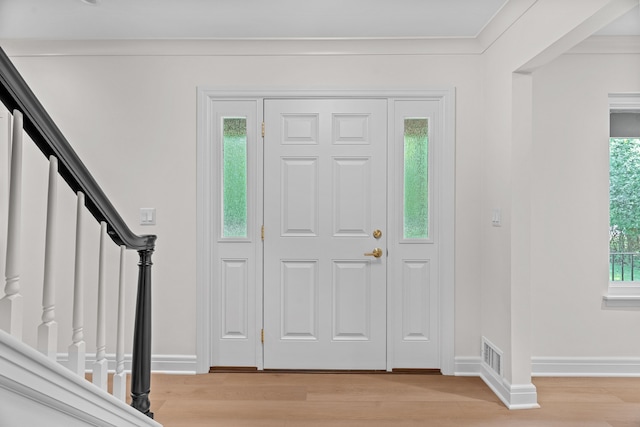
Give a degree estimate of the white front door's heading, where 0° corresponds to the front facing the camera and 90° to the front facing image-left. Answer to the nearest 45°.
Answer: approximately 0°

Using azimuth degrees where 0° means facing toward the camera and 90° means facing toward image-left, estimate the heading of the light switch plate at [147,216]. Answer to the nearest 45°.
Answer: approximately 0°

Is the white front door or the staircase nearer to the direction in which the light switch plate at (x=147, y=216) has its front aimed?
the staircase

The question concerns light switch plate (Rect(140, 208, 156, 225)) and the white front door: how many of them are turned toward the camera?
2

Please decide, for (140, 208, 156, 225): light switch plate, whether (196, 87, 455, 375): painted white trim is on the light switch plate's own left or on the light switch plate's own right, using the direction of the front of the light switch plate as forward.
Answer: on the light switch plate's own left

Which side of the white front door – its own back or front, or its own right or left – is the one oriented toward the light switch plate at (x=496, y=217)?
left

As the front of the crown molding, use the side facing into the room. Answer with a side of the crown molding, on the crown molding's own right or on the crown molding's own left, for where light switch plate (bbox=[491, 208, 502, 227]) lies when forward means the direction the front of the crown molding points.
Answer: on the crown molding's own left

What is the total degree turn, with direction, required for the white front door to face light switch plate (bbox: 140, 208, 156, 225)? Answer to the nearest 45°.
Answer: approximately 90° to its right
